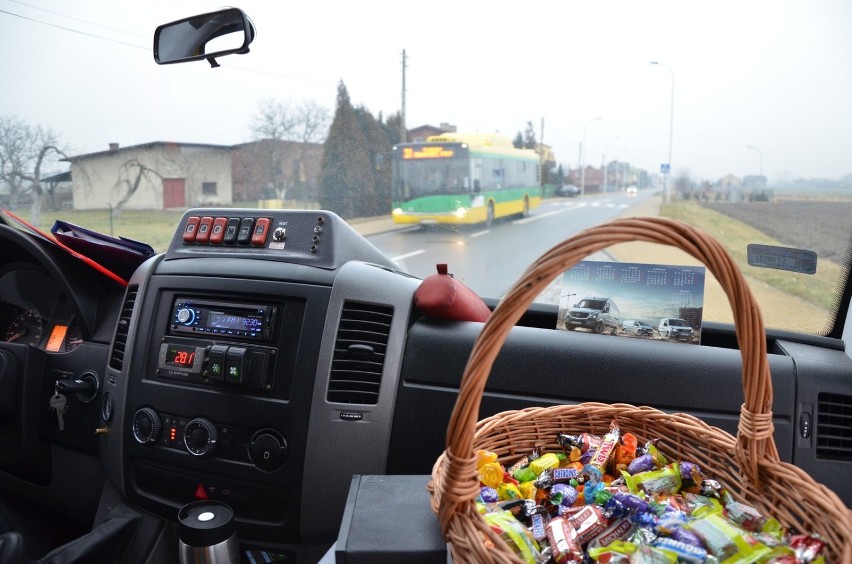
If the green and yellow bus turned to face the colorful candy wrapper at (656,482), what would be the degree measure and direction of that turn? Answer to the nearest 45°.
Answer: approximately 45° to its left

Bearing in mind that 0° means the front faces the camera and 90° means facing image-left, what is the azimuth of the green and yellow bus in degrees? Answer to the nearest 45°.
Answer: approximately 45°

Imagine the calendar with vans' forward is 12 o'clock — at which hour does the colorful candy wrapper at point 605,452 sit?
The colorful candy wrapper is roughly at 12 o'clock from the calendar with vans.

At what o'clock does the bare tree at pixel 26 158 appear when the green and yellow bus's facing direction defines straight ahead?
The bare tree is roughly at 2 o'clock from the green and yellow bus.

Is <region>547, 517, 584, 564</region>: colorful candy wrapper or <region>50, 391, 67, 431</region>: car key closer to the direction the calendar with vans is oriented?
the colorful candy wrapper

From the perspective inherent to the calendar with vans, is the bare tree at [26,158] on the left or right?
on its right

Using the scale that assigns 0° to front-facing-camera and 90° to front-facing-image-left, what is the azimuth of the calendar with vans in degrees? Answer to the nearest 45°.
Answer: approximately 0°

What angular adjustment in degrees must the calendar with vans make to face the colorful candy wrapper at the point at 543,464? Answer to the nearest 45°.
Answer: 0° — it already faces it

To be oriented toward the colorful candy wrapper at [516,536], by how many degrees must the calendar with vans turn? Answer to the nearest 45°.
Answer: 0° — it already faces it

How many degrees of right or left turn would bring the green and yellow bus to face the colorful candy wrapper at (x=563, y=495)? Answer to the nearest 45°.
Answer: approximately 45° to its left
